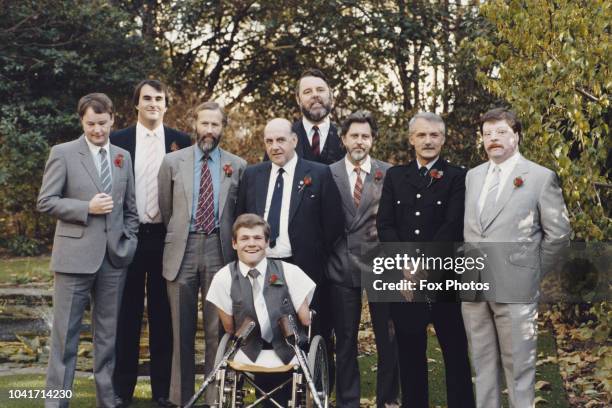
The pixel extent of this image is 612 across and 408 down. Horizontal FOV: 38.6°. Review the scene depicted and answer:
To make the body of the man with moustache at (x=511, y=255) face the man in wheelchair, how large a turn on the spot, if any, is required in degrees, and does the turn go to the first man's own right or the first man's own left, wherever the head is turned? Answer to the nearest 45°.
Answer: approximately 45° to the first man's own right

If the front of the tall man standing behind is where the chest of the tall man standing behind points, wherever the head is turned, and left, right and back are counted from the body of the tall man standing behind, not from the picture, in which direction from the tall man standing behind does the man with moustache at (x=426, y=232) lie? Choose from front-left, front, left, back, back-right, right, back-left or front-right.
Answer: front-left

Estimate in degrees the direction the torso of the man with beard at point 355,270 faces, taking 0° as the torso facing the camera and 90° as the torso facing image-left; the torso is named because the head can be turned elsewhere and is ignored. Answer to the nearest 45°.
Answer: approximately 0°

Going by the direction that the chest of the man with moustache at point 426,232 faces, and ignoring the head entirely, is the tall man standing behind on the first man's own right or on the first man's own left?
on the first man's own right
